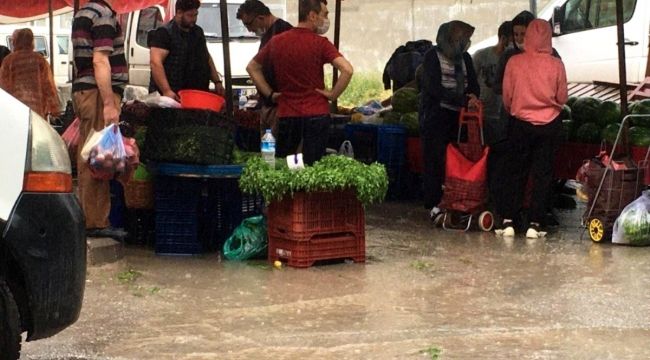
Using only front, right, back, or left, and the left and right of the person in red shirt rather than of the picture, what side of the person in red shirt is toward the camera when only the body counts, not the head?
back

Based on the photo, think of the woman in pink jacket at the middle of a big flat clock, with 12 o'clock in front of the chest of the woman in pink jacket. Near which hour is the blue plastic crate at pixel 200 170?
The blue plastic crate is roughly at 8 o'clock from the woman in pink jacket.

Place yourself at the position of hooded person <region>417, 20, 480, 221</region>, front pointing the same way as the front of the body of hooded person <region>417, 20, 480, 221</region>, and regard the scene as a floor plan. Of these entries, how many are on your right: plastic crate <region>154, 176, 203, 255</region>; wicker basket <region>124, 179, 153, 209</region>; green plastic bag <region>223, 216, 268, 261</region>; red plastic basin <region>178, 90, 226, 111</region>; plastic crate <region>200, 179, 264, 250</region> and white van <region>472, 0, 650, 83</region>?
5

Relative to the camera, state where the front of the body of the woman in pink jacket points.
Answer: away from the camera

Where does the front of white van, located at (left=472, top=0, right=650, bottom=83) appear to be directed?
to the viewer's left

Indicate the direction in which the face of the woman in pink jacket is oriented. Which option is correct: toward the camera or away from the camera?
away from the camera

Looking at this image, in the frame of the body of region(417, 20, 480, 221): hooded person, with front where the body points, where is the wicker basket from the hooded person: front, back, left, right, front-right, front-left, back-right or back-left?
right

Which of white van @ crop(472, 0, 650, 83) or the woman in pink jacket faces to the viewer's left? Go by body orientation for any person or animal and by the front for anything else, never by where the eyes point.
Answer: the white van
